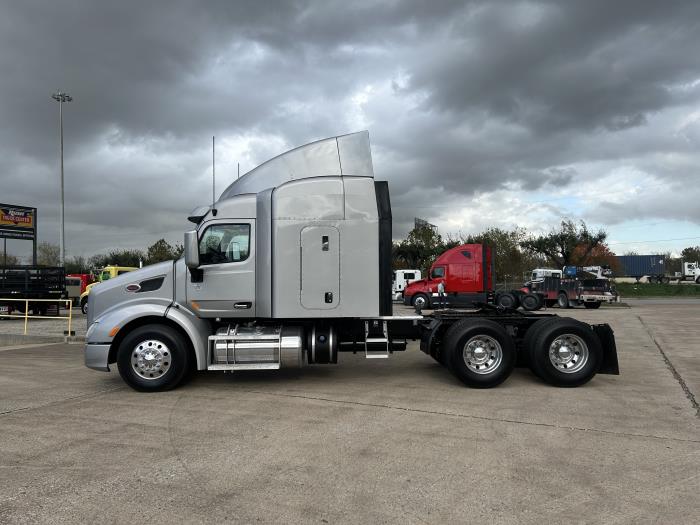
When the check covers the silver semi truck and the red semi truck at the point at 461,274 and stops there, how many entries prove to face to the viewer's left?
2

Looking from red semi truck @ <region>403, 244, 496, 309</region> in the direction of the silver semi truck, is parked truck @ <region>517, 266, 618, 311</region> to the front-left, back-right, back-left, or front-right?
back-left

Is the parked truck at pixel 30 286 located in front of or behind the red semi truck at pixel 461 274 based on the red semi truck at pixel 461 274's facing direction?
in front

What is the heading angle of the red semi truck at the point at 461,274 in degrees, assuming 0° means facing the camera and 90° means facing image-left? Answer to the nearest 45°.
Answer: approximately 90°

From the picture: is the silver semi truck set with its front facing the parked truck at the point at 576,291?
no

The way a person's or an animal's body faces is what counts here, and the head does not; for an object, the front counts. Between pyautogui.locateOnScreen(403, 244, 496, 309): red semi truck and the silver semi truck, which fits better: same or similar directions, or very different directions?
same or similar directions

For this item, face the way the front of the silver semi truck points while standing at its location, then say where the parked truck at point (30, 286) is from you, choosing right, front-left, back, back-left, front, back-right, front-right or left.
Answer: front-right

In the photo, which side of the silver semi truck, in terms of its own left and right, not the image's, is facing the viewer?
left

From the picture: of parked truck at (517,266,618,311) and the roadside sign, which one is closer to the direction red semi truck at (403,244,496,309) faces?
the roadside sign

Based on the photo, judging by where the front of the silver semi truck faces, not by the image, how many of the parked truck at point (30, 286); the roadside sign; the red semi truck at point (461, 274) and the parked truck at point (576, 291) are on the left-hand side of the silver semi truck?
0

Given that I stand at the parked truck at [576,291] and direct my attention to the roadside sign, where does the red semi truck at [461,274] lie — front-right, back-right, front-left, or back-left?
front-left

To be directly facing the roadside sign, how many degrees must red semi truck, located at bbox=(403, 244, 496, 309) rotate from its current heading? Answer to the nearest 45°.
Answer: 0° — it already faces it

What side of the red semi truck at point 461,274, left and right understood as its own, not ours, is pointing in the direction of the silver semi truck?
left

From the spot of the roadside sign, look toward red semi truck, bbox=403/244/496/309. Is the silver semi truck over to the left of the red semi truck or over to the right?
right

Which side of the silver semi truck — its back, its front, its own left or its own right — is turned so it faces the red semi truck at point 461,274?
right
